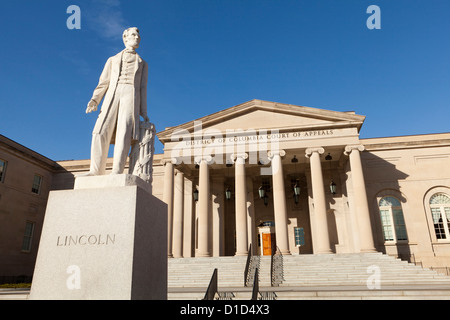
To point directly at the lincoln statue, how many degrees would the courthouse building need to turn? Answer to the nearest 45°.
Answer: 0° — it already faces it

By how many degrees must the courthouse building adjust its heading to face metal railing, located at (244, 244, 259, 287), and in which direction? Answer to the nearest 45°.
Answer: approximately 45° to its right

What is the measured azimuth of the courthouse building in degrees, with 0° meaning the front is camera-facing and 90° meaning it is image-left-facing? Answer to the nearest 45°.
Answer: approximately 0°

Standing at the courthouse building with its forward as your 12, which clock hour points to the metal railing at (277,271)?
The metal railing is roughly at 1 o'clock from the courthouse building.
